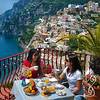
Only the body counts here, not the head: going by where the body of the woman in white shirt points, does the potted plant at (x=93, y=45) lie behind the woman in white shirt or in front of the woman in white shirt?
behind

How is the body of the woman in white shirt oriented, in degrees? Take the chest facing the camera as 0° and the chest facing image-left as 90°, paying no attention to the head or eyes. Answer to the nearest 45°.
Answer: approximately 45°
